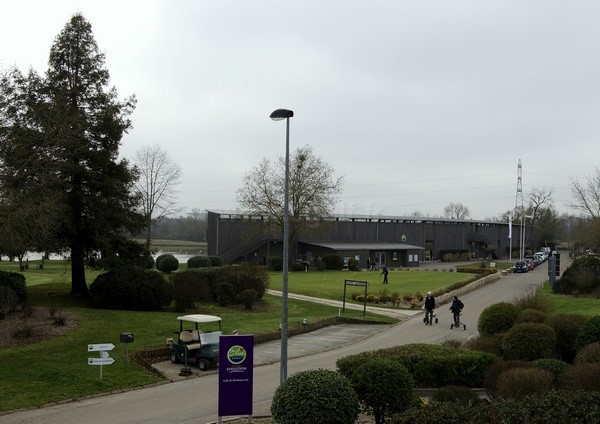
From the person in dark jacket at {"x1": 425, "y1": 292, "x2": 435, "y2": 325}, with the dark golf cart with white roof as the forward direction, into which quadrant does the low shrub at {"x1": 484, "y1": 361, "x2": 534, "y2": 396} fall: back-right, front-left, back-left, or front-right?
front-left

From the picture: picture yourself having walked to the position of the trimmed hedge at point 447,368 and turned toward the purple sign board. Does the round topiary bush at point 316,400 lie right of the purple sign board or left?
left

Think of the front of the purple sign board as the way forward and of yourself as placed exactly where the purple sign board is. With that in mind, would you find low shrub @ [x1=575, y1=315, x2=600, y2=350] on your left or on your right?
on your left

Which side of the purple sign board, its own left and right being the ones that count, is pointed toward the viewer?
front

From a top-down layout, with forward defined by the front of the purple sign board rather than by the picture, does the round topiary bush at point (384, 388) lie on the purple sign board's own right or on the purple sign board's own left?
on the purple sign board's own left

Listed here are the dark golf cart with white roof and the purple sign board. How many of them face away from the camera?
0

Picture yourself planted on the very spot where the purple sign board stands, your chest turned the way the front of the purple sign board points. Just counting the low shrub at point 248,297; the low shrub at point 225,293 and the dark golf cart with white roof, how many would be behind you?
3
